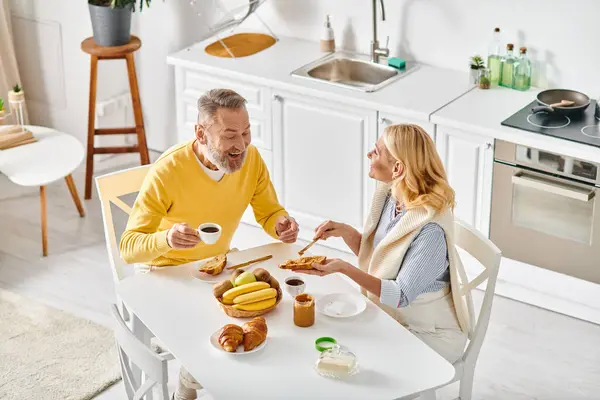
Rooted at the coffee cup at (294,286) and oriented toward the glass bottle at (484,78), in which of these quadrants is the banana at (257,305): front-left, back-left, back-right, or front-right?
back-left

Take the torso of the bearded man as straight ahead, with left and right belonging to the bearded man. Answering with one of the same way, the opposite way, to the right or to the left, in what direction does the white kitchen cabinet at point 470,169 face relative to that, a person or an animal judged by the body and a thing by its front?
to the right

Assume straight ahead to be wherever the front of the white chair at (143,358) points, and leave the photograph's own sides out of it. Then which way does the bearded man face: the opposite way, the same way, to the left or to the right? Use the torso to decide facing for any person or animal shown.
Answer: to the right

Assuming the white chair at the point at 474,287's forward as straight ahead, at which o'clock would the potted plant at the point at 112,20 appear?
The potted plant is roughly at 3 o'clock from the white chair.

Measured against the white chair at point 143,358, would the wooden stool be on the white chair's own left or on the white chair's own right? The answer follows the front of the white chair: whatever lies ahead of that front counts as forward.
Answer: on the white chair's own left

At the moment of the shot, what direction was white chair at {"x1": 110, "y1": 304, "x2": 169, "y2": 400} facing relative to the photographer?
facing away from the viewer and to the right of the viewer

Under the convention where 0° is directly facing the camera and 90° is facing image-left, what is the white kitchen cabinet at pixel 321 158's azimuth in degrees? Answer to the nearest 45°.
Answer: approximately 45°

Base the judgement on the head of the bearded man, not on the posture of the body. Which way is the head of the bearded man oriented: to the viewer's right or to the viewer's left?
to the viewer's right

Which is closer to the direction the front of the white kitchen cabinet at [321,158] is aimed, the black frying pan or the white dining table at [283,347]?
the white dining table
